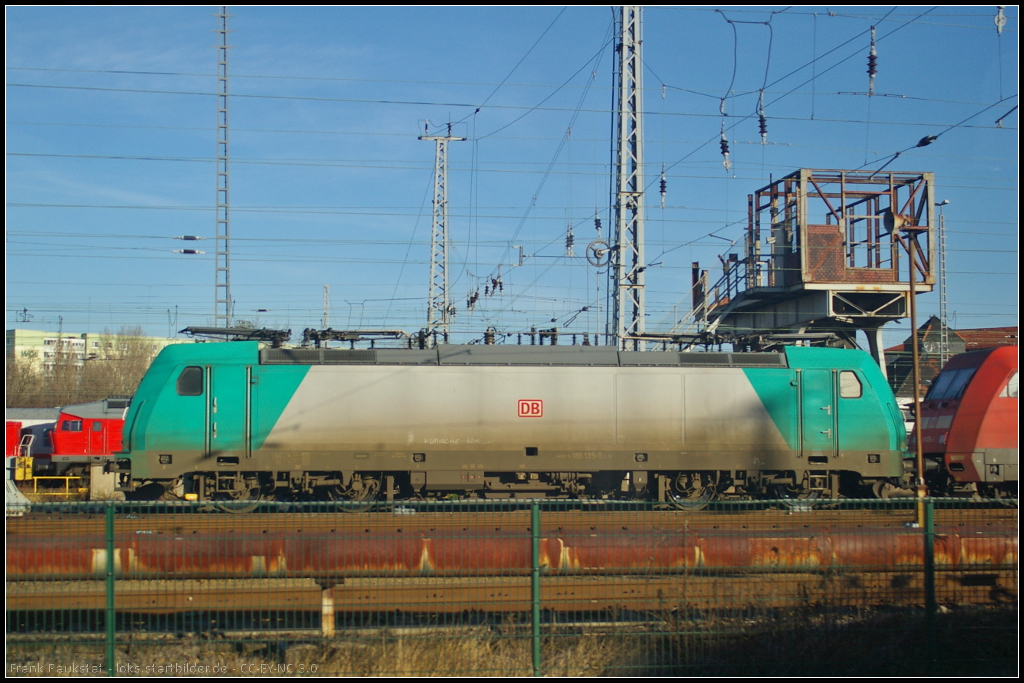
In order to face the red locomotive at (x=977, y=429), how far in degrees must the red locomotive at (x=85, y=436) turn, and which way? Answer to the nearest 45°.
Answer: approximately 135° to its left

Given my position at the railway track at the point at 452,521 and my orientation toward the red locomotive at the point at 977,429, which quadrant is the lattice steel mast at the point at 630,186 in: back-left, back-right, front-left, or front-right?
front-left

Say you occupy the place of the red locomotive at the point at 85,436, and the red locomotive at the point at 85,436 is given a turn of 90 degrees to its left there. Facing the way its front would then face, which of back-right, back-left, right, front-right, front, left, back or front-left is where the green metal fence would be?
front

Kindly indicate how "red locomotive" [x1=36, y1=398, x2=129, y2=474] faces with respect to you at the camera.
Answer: facing to the left of the viewer

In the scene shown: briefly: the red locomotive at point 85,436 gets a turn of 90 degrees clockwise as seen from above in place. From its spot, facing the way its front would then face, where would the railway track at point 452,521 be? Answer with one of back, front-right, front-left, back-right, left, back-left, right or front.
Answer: back
